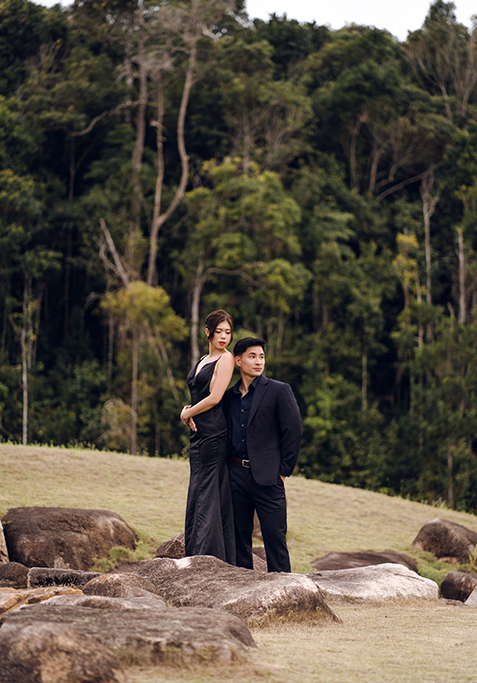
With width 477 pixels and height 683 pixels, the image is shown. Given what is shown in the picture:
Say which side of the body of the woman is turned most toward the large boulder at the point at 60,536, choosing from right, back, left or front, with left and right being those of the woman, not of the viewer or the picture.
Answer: right

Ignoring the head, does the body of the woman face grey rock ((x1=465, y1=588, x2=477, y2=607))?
no

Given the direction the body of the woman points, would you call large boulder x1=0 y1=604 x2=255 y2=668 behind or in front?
in front

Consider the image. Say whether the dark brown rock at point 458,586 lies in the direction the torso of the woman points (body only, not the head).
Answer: no

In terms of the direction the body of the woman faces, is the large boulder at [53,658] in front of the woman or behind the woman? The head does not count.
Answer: in front

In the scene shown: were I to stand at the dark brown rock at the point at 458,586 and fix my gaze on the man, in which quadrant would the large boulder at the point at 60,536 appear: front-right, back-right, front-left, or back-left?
front-right

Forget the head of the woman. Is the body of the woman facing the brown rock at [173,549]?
no
